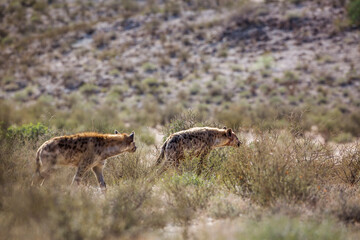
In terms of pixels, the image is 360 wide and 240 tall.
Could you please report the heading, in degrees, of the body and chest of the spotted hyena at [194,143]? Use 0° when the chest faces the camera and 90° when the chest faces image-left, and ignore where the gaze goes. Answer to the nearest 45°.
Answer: approximately 270°

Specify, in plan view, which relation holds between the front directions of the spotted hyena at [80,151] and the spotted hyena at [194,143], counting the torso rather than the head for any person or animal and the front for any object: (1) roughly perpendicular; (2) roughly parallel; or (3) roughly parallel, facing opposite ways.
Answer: roughly parallel

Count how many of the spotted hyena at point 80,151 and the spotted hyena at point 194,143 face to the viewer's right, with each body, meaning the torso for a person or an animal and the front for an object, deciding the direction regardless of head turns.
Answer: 2

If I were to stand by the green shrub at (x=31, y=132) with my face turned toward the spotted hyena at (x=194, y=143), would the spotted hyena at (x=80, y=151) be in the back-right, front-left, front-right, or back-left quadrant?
front-right

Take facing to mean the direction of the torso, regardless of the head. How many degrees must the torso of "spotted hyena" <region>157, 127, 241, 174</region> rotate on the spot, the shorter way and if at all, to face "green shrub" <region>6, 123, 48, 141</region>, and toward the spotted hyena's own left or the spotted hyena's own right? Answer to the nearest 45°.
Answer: approximately 135° to the spotted hyena's own left

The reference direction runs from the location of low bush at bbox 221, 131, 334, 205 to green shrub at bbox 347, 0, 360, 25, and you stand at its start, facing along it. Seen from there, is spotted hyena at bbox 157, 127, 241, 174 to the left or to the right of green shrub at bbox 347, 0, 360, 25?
left

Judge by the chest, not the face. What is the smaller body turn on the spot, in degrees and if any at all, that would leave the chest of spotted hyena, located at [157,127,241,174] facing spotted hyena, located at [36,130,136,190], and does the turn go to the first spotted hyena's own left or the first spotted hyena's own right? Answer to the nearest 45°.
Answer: approximately 135° to the first spotted hyena's own right

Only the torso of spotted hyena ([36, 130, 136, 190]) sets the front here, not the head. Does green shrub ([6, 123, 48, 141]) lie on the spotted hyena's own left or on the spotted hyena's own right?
on the spotted hyena's own left

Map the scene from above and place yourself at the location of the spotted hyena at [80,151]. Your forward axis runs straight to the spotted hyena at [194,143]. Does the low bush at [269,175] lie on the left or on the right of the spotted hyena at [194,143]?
right

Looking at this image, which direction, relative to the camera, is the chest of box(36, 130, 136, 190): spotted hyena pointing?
to the viewer's right

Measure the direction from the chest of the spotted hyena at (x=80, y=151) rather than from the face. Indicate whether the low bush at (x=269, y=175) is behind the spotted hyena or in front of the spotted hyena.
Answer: in front

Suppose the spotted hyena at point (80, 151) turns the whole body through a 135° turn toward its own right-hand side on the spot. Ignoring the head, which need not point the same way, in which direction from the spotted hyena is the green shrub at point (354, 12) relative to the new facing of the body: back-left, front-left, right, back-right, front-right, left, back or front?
back

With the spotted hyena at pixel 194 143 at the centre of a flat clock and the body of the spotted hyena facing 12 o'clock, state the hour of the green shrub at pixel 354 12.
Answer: The green shrub is roughly at 10 o'clock from the spotted hyena.
